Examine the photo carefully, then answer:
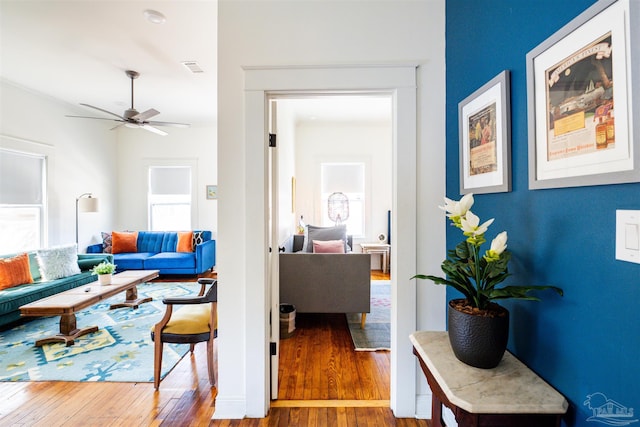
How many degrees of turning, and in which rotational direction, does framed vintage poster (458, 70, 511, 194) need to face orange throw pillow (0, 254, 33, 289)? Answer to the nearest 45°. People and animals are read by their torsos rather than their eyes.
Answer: approximately 45° to its right

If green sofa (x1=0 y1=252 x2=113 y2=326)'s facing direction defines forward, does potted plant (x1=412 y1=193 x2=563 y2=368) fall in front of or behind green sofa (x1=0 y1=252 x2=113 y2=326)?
in front

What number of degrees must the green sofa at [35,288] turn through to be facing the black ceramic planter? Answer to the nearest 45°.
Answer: approximately 45° to its right

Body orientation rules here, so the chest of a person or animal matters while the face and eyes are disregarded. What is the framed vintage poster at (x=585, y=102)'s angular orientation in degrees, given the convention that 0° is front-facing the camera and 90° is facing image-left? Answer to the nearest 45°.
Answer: approximately 45°

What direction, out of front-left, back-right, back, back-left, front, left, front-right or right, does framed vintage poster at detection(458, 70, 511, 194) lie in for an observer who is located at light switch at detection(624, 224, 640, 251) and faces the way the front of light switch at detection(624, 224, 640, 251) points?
right

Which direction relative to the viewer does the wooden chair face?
to the viewer's left

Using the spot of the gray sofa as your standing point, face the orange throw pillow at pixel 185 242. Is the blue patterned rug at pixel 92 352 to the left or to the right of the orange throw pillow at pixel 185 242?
left

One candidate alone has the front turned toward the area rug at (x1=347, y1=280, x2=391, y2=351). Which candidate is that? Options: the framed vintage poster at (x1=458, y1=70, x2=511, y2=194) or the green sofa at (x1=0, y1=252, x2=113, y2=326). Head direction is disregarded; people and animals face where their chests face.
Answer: the green sofa

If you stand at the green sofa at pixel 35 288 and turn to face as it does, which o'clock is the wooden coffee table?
The wooden coffee table is roughly at 1 o'clock from the green sofa.

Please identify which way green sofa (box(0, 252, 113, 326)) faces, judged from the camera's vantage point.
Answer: facing the viewer and to the right of the viewer

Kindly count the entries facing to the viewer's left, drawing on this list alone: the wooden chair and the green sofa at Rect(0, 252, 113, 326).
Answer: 1

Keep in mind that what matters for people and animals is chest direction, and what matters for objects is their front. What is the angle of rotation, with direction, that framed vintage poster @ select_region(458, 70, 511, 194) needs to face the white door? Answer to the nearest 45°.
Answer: approximately 45° to its right

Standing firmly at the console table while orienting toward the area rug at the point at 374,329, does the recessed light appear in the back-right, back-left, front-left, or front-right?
front-left
